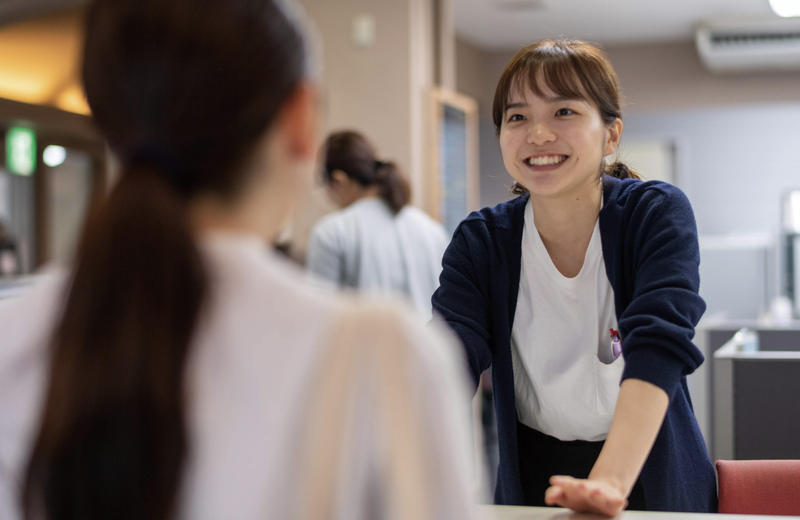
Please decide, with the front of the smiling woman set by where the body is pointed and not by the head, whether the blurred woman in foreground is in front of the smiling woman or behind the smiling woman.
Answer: in front

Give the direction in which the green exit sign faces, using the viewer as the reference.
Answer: facing the viewer

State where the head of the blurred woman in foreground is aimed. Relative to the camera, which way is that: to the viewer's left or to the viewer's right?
to the viewer's right

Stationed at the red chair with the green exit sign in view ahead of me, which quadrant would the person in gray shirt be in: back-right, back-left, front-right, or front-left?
front-right

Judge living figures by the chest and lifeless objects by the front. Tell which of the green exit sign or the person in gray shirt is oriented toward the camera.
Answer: the green exit sign

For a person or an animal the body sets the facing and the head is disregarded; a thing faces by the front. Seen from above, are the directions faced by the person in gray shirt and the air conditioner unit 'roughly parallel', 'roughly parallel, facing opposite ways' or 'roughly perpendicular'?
roughly parallel, facing opposite ways

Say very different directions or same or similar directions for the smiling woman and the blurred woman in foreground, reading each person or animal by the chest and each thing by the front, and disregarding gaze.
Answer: very different directions

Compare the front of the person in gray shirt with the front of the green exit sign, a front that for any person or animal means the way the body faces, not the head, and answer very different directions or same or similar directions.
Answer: very different directions

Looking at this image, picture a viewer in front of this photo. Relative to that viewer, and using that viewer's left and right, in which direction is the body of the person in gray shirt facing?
facing away from the viewer and to the left of the viewer

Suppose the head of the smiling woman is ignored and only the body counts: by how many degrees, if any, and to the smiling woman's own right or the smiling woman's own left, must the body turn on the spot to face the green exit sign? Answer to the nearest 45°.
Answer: approximately 90° to the smiling woman's own right

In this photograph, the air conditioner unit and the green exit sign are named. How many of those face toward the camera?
2

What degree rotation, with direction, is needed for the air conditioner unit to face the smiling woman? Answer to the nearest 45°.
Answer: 0° — it already faces them

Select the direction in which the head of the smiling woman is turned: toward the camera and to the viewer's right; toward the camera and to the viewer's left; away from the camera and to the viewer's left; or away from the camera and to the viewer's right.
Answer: toward the camera and to the viewer's left

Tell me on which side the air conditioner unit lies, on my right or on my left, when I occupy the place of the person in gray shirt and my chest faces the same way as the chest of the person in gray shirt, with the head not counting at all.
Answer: on my right

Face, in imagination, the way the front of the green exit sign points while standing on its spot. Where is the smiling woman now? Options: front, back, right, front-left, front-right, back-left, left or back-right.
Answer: front

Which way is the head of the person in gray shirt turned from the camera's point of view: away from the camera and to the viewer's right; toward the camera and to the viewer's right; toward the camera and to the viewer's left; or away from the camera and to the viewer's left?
away from the camera and to the viewer's left

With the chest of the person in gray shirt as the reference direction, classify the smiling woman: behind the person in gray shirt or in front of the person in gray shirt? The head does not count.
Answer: behind

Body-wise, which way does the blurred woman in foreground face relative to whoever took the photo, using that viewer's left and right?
facing away from the viewer and to the right of the viewer
